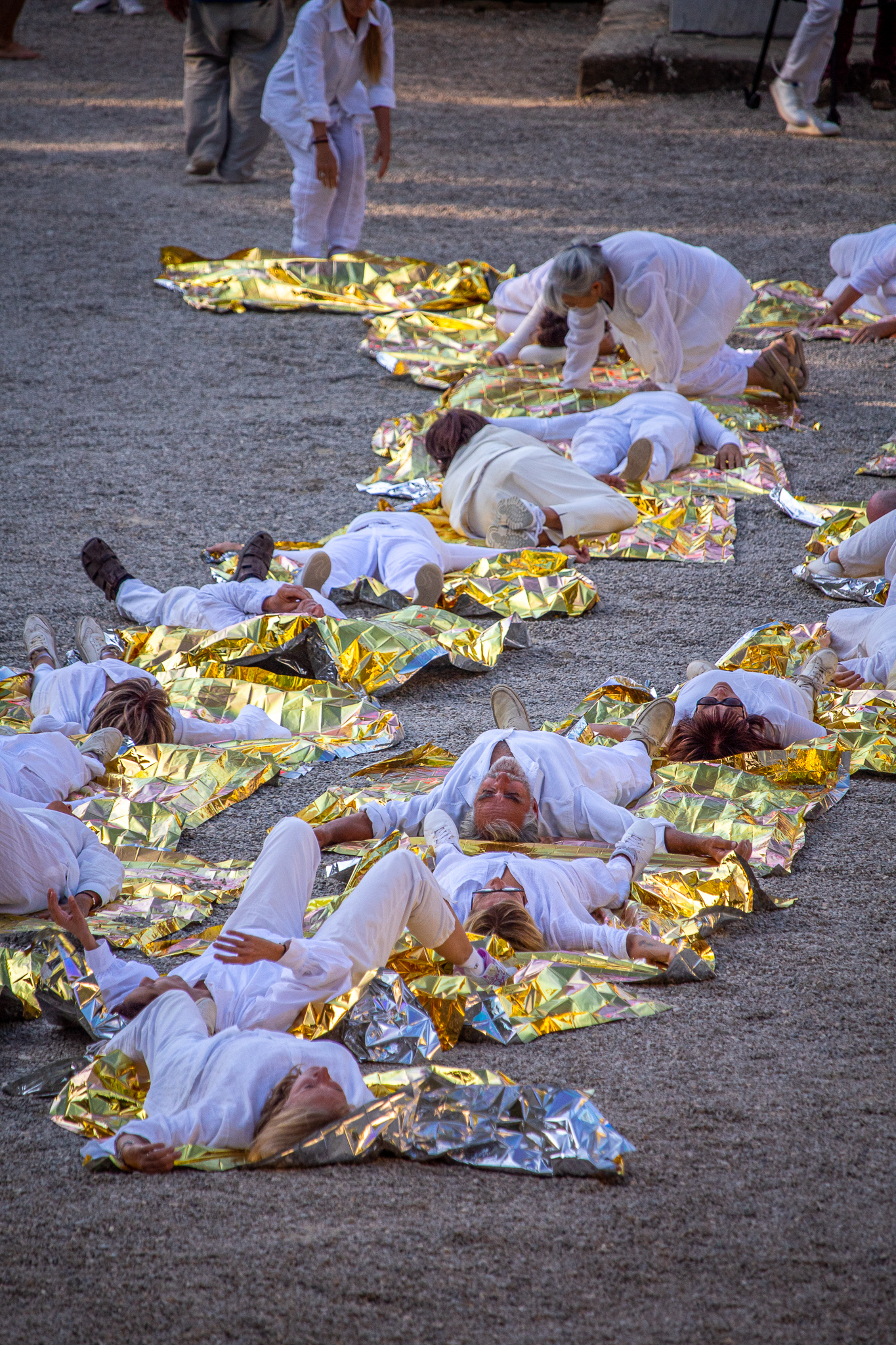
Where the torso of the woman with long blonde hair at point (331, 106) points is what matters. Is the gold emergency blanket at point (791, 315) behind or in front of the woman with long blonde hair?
in front

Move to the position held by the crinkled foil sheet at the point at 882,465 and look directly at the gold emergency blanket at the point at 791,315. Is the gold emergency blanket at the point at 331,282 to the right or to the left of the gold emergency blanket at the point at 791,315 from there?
left

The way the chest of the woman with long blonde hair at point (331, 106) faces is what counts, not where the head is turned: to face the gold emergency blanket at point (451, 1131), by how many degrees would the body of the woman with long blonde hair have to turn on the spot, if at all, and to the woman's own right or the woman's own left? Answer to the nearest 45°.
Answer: approximately 45° to the woman's own right

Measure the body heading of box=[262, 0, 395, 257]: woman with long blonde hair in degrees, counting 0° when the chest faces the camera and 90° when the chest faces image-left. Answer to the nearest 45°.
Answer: approximately 315°

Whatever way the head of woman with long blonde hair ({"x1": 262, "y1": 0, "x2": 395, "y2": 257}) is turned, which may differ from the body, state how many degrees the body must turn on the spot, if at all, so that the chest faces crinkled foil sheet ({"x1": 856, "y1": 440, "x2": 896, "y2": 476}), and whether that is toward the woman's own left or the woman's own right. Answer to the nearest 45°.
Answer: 0° — they already face it

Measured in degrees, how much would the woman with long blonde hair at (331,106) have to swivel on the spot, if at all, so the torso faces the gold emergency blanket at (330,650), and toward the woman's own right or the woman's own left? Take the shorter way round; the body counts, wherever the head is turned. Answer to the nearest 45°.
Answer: approximately 45° to the woman's own right
